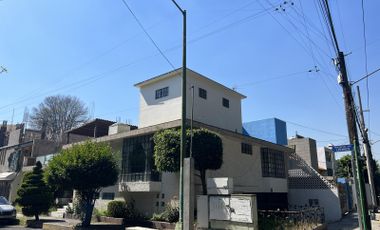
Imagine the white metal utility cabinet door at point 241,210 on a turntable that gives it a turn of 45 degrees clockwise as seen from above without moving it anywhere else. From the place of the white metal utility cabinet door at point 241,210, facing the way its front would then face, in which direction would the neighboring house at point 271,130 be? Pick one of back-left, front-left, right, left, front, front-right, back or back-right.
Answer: back-right

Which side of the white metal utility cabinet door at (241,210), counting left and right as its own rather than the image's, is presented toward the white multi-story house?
back

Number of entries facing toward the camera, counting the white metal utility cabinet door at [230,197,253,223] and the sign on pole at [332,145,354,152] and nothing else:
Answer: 2

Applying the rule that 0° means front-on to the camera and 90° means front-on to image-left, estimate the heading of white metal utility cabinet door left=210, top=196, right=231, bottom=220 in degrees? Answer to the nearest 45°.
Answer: approximately 0°

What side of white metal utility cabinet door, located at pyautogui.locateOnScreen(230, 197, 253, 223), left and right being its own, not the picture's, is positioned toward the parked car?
right

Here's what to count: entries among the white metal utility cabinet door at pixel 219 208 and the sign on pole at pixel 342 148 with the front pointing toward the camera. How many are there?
2

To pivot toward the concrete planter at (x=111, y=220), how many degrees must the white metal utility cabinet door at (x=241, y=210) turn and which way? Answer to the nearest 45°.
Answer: approximately 135° to its right

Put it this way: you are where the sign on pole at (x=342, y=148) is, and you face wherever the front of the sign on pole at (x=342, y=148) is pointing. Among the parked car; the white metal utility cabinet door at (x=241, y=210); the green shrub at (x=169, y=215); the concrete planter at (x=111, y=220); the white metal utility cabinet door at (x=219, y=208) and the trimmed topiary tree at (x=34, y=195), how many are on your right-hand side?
6

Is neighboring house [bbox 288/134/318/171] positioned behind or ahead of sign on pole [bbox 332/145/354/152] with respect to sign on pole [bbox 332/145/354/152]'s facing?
behind

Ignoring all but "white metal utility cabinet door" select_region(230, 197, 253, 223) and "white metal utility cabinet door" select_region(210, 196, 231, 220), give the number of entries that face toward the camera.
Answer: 2

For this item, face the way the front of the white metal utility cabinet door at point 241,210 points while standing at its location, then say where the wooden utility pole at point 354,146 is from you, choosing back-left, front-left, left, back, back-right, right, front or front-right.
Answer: left
